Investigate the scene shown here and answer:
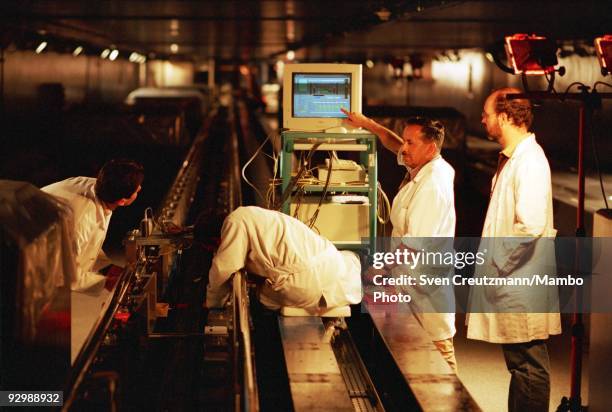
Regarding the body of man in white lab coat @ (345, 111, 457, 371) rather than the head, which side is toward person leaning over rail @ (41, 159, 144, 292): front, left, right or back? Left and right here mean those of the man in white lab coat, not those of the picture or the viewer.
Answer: front

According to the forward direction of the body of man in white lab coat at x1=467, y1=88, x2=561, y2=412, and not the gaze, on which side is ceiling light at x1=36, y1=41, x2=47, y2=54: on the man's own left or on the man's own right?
on the man's own right

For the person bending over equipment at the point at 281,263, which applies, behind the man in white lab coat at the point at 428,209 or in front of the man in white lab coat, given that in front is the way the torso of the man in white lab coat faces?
in front

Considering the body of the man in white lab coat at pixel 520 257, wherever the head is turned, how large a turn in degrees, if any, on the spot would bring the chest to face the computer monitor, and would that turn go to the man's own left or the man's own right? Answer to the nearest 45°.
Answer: approximately 45° to the man's own right

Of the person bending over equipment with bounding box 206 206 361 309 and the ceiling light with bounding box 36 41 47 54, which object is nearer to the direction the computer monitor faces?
the person bending over equipment

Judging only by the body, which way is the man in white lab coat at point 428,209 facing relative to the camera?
to the viewer's left

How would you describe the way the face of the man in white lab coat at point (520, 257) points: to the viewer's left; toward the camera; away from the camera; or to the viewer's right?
to the viewer's left

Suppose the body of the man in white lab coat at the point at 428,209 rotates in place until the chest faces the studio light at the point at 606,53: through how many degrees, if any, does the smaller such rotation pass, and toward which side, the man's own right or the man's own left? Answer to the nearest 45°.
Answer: approximately 180°

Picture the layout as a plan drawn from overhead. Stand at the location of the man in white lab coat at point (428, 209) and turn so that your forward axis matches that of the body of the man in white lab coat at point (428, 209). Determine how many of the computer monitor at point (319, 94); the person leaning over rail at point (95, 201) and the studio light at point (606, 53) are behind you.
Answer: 1
